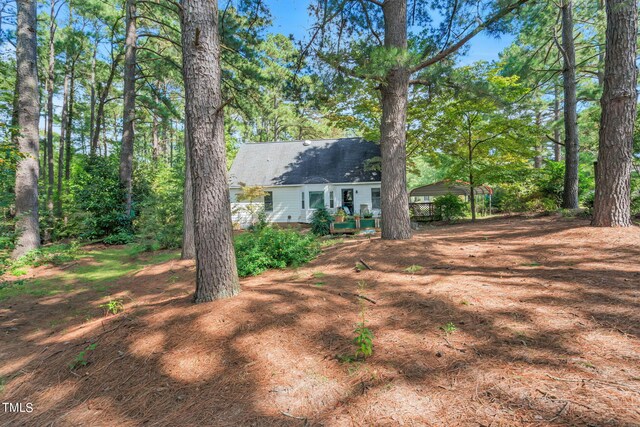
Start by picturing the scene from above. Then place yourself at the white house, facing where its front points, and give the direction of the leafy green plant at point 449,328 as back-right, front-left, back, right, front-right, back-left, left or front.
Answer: front

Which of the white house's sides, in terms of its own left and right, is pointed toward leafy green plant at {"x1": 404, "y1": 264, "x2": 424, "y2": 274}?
front

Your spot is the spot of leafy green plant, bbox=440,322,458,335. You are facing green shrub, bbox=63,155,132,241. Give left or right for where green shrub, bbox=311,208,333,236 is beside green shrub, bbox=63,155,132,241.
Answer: right

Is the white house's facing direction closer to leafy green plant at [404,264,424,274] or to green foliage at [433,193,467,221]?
the leafy green plant

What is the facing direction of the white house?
toward the camera

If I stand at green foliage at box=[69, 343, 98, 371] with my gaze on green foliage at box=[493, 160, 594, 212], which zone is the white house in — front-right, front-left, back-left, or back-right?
front-left

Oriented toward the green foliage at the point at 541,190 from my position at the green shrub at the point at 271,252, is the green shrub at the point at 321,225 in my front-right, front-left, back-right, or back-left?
front-left

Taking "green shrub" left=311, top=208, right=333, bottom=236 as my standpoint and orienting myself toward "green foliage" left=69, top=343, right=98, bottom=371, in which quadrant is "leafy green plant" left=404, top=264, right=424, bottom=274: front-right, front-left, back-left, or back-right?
front-left

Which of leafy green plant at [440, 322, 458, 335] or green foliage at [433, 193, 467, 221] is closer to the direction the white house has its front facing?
the leafy green plant

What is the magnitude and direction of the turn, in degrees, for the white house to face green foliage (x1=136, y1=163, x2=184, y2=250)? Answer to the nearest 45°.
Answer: approximately 45° to its right

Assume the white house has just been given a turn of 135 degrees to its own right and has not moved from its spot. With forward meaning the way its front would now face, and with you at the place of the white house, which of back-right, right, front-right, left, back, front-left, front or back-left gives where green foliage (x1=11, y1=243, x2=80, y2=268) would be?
left

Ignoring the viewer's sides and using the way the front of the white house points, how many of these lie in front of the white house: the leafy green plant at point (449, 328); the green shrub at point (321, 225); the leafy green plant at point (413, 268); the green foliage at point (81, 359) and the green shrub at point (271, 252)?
5

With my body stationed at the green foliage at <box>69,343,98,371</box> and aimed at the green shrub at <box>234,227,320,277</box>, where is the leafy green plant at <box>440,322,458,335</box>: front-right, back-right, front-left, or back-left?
front-right

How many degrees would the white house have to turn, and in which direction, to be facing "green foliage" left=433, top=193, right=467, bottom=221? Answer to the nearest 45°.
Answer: approximately 45° to its left

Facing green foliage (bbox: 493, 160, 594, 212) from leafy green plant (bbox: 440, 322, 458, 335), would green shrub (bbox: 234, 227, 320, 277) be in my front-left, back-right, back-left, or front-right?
front-left

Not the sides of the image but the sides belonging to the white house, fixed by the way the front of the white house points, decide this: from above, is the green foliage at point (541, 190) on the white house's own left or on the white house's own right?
on the white house's own left

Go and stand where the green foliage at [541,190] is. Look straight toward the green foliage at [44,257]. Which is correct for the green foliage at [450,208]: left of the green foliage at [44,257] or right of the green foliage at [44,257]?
right
